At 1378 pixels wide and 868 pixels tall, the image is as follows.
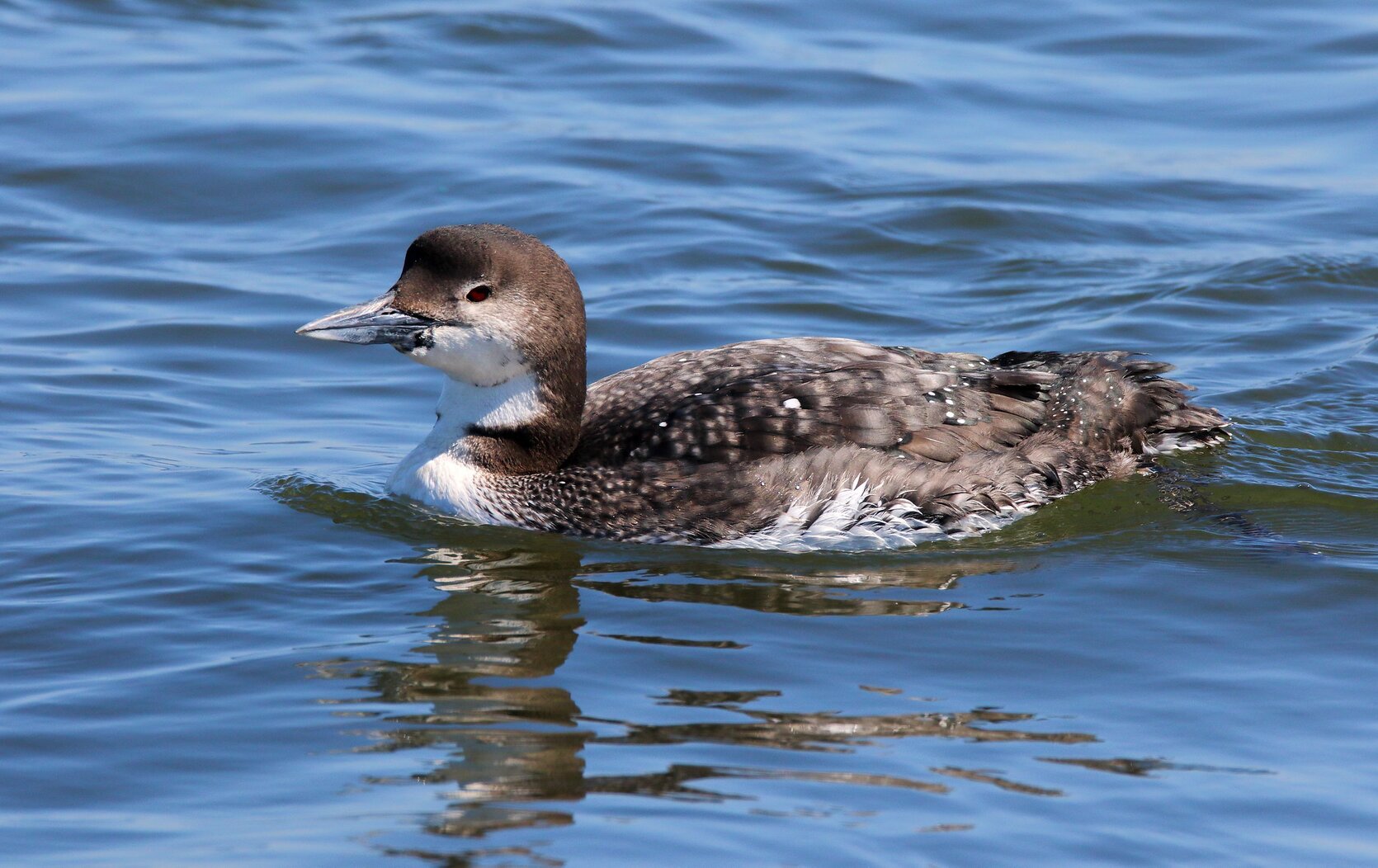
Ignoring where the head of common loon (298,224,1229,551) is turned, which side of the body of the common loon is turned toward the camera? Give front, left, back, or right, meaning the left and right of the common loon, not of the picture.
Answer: left
